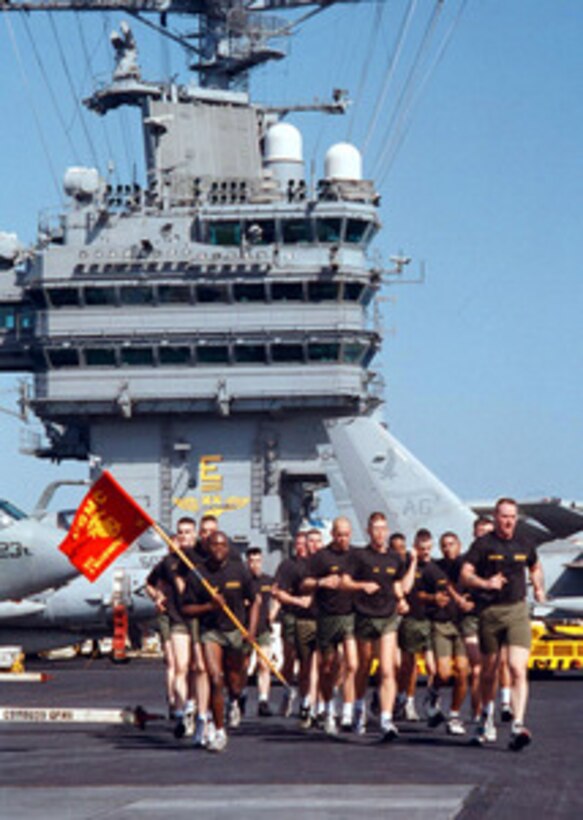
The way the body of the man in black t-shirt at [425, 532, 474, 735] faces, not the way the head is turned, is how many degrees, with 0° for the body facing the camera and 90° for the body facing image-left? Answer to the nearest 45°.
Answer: approximately 0°

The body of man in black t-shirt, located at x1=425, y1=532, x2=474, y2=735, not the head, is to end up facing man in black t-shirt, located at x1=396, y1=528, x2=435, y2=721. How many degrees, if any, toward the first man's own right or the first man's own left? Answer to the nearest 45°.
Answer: approximately 135° to the first man's own right

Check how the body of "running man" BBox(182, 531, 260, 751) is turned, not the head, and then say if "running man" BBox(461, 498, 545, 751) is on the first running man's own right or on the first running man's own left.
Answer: on the first running man's own left

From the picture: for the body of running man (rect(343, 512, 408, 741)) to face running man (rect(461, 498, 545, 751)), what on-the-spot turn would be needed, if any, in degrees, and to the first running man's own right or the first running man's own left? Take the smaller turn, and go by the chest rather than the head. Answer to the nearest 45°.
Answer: approximately 45° to the first running man's own left
